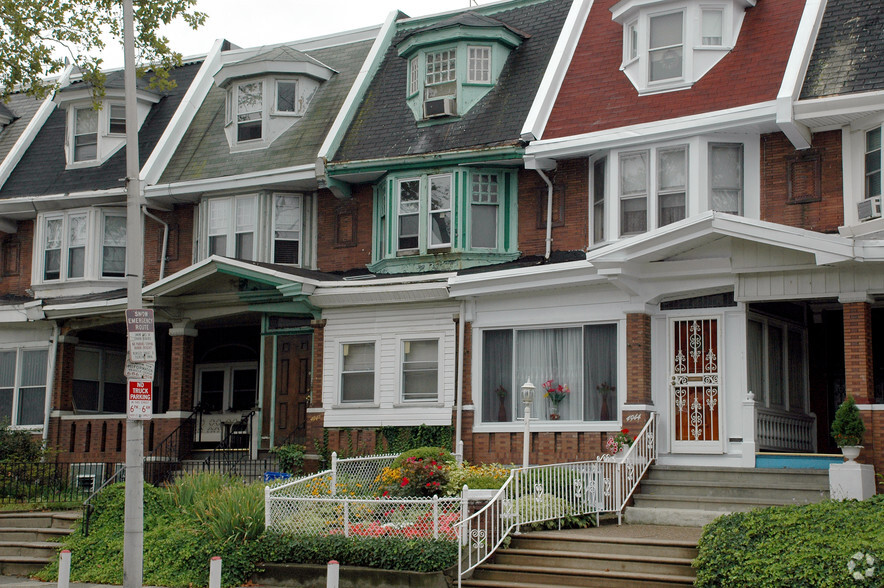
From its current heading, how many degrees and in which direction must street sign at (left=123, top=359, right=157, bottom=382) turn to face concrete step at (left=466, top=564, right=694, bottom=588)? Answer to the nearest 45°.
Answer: approximately 90° to its left

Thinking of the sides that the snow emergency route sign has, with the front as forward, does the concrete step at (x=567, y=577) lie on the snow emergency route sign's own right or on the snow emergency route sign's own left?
on the snow emergency route sign's own left

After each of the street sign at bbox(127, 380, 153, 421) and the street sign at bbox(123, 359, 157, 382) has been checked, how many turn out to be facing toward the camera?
2

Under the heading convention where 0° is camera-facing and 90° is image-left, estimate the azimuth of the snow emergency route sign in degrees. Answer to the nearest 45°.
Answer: approximately 0°

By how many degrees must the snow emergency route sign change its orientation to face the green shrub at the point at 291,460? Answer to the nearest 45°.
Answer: approximately 135° to its left

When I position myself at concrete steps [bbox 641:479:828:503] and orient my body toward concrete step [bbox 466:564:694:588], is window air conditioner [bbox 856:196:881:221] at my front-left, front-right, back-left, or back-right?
back-left

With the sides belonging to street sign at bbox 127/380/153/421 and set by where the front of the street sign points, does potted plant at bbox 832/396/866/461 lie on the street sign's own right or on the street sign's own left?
on the street sign's own left

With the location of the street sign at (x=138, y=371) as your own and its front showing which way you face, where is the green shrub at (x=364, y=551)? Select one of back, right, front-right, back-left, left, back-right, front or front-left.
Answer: left

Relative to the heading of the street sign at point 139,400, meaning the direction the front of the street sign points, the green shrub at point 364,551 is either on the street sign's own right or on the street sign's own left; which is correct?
on the street sign's own left

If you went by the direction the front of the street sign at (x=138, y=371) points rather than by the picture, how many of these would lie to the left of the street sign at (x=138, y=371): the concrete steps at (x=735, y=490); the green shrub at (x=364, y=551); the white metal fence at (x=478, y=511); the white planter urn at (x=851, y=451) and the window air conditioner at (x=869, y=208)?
5

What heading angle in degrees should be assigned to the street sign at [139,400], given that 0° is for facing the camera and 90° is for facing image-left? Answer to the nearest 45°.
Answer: approximately 0°
